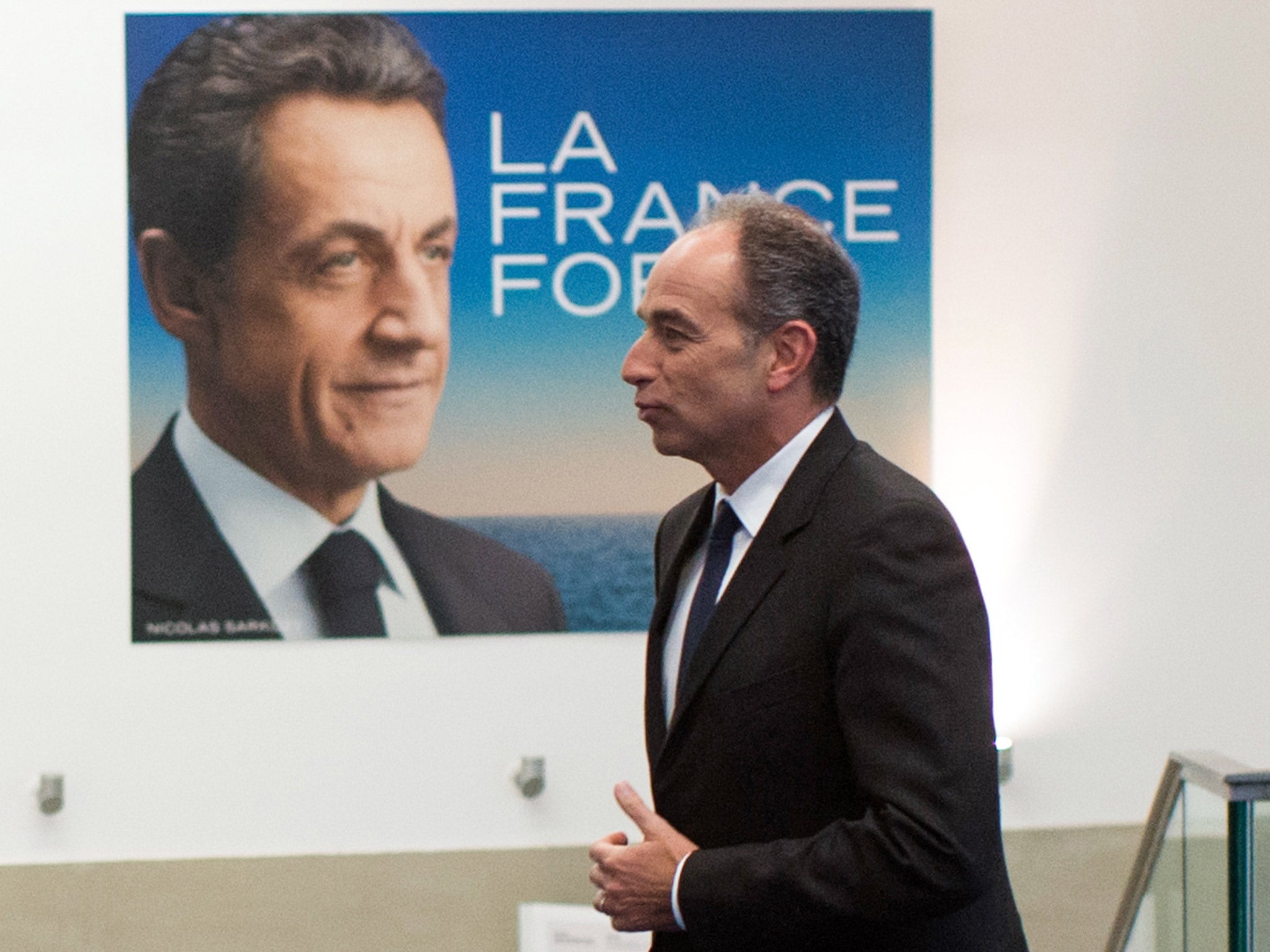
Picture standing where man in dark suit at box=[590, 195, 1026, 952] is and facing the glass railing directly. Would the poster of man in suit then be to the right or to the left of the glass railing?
left

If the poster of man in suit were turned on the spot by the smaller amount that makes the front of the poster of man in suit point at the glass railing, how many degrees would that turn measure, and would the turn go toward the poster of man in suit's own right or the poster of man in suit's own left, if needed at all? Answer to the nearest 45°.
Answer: approximately 45° to the poster of man in suit's own left

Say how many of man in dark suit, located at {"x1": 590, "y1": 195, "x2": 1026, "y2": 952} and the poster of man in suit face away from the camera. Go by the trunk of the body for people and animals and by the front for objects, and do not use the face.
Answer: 0

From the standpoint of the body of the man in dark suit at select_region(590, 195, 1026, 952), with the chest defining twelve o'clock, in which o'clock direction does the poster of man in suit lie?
The poster of man in suit is roughly at 4 o'clock from the man in dark suit.

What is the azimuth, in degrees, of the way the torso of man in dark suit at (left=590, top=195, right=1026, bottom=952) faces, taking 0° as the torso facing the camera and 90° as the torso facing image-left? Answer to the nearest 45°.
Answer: approximately 45°

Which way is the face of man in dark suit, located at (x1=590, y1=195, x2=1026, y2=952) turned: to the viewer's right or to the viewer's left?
to the viewer's left

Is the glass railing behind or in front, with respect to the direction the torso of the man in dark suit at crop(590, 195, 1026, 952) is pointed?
behind

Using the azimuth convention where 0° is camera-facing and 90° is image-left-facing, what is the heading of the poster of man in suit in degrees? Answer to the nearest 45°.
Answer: approximately 0°

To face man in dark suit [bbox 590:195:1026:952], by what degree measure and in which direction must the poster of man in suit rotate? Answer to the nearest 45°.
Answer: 0° — it already faces them
